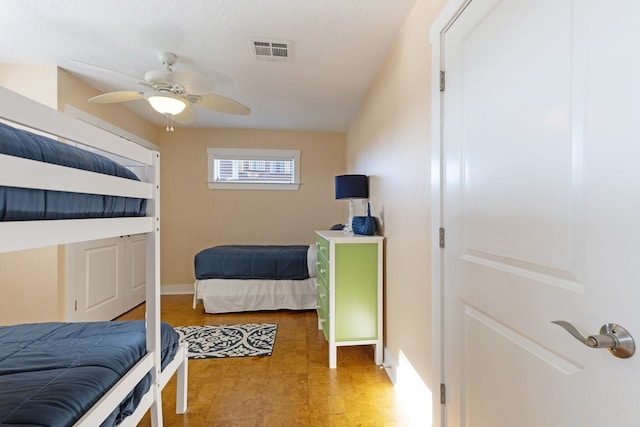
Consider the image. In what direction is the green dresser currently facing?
to the viewer's left

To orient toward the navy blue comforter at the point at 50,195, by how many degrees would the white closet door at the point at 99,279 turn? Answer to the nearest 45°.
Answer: approximately 45° to its right

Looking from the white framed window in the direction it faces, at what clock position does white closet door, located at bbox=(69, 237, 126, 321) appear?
The white closet door is roughly at 2 o'clock from the white framed window.

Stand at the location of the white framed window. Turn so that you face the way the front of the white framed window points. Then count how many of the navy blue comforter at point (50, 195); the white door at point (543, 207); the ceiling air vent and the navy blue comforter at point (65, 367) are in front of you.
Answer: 4

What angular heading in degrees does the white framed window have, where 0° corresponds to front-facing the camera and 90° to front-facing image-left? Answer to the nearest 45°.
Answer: approximately 0°

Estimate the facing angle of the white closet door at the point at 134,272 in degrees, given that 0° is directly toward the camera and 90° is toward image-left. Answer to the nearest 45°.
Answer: approximately 315°

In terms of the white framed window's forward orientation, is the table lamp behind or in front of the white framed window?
in front

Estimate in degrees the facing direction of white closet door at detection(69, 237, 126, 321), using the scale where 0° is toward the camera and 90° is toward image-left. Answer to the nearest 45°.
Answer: approximately 315°

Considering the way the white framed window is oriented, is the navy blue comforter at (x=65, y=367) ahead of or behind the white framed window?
ahead

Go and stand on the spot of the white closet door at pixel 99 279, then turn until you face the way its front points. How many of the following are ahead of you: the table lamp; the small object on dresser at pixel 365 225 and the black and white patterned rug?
3

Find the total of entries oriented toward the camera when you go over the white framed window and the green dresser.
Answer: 1

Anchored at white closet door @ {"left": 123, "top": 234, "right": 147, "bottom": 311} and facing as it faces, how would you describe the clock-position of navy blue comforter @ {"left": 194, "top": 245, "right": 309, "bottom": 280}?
The navy blue comforter is roughly at 12 o'clock from the white closet door.
